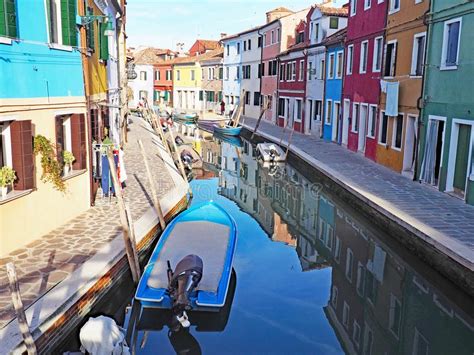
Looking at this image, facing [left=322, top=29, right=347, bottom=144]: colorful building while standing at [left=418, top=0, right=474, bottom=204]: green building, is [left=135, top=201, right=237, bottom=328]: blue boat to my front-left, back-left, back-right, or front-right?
back-left

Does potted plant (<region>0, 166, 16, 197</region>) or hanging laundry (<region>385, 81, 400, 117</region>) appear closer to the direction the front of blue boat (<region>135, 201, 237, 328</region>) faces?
the hanging laundry

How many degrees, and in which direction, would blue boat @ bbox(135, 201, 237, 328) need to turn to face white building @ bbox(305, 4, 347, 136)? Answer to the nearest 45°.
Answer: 0° — it already faces it

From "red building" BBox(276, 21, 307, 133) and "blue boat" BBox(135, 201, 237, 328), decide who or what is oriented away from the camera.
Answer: the blue boat

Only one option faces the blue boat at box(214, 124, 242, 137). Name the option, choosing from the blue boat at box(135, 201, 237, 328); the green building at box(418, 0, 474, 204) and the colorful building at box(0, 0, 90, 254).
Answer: the blue boat at box(135, 201, 237, 328)

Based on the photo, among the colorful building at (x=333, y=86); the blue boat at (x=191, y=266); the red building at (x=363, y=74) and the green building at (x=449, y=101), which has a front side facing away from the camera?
the blue boat

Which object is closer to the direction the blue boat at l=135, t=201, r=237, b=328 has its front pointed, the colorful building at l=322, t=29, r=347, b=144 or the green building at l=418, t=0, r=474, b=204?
the colorful building

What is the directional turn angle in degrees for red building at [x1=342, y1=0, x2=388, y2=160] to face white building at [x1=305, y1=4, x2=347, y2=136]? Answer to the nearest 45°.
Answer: approximately 135° to its right

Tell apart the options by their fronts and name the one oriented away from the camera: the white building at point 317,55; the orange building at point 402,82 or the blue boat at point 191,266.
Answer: the blue boat

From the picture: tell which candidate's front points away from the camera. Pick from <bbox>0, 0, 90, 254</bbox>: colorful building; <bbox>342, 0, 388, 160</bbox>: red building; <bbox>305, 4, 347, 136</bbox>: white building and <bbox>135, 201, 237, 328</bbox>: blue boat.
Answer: the blue boat

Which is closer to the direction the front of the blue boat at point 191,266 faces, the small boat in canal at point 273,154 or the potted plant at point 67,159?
the small boat in canal

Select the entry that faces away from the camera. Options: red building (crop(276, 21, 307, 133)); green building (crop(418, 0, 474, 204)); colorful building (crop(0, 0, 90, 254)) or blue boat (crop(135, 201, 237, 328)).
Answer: the blue boat

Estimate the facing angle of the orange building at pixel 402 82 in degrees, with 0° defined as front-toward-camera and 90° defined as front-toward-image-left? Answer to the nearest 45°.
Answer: approximately 45°

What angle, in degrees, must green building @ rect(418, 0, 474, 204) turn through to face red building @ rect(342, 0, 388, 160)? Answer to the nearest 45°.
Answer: approximately 90° to its right

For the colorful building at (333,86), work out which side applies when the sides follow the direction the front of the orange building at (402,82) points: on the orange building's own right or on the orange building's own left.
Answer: on the orange building's own right
